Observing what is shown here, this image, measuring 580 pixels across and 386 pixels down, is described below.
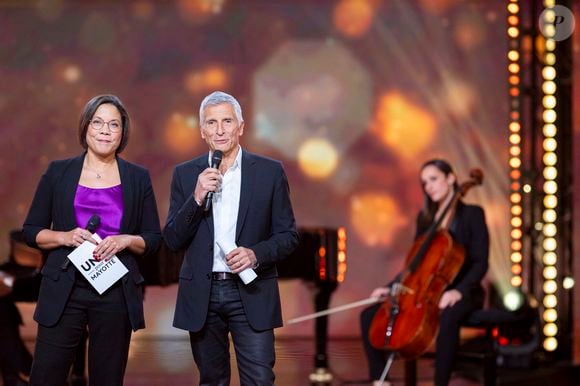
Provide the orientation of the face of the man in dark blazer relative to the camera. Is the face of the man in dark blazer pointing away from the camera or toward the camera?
toward the camera

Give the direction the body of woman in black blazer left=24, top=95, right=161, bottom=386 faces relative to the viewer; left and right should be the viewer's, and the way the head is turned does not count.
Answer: facing the viewer

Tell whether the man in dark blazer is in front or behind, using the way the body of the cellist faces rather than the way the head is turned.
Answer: in front

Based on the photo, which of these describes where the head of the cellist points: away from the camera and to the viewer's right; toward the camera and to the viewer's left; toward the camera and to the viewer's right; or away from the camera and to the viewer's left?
toward the camera and to the viewer's left

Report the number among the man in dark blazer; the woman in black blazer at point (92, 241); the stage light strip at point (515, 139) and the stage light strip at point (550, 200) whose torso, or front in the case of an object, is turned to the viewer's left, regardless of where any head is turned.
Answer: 0

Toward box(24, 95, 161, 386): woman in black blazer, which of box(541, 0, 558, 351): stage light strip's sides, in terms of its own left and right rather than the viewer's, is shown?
front

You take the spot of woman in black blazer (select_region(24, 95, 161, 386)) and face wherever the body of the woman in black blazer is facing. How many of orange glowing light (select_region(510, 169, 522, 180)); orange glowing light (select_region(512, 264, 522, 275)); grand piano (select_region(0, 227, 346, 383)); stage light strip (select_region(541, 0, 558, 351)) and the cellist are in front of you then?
0

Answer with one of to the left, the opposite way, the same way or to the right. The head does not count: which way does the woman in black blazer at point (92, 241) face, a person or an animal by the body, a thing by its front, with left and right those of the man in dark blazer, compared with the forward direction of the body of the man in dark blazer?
the same way

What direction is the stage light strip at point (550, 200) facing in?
toward the camera

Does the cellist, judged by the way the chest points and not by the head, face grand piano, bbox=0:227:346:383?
no

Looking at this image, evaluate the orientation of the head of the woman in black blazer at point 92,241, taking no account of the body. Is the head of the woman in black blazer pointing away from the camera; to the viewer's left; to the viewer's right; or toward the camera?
toward the camera
